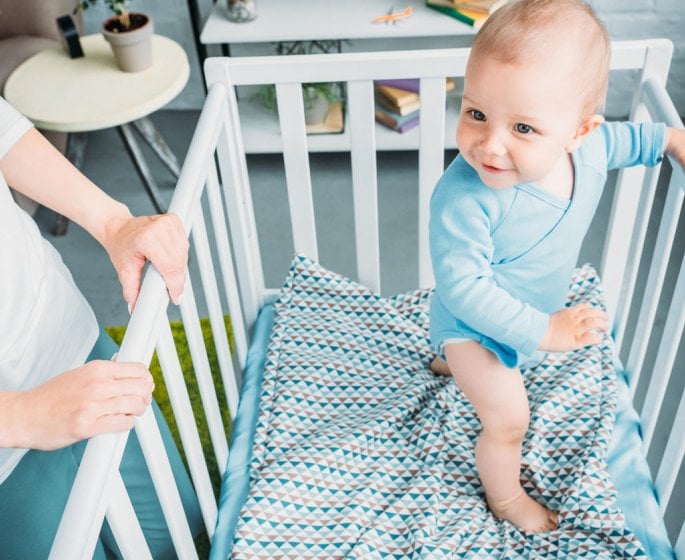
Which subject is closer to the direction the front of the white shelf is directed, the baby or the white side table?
the baby

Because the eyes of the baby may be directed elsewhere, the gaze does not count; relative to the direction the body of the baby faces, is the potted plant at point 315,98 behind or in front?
behind

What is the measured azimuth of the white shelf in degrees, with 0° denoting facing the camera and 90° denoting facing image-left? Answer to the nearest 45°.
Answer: approximately 0°

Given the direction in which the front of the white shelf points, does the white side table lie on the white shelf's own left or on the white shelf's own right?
on the white shelf's own right

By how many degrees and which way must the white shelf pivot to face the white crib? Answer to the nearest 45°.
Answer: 0° — it already faces it

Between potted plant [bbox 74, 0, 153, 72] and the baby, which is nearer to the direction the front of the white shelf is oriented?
the baby

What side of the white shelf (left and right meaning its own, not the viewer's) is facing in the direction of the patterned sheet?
front

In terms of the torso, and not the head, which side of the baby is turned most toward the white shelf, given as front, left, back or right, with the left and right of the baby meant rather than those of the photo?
back

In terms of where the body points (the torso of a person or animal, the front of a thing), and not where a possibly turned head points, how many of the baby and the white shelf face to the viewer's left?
0

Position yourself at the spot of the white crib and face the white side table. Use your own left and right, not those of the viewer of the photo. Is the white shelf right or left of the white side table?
right

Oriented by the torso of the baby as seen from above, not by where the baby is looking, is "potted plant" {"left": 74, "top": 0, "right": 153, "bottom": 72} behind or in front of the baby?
behind

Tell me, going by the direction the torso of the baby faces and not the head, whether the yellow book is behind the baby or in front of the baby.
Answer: behind

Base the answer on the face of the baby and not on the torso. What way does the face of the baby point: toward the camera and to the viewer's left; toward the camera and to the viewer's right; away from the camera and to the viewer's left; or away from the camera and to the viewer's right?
toward the camera and to the viewer's left
